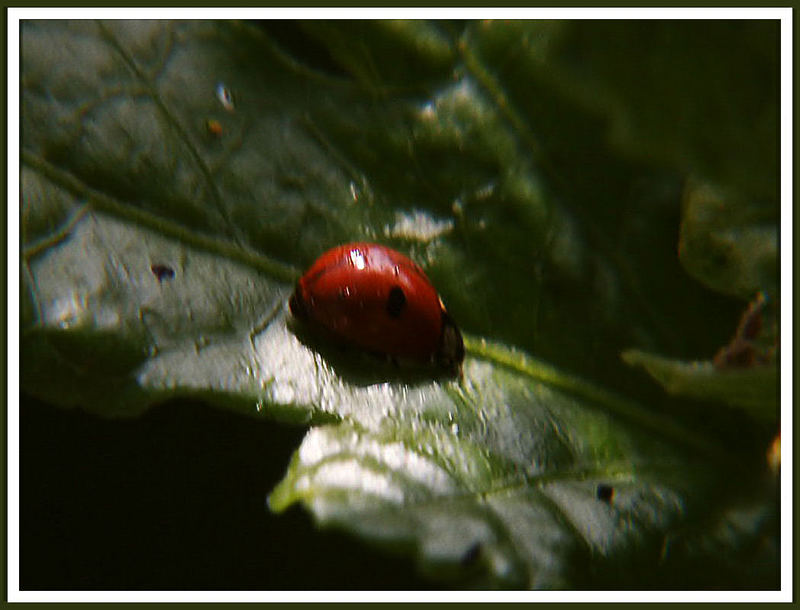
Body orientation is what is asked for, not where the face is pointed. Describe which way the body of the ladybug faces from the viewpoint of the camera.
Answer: to the viewer's right
